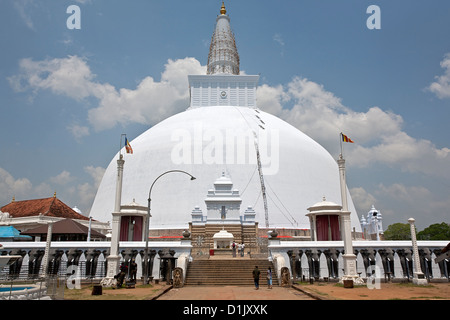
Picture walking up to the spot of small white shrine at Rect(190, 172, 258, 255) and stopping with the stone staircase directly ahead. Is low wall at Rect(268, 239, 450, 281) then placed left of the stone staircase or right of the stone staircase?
left

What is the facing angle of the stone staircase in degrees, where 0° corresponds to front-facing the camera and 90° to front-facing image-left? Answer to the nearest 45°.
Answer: approximately 0°

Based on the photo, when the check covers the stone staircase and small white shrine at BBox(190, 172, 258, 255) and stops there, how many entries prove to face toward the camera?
2

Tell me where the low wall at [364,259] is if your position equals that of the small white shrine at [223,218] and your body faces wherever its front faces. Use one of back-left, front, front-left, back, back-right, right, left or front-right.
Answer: front-left

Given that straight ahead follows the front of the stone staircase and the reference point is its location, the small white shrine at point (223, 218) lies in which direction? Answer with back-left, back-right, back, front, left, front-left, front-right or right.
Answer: back

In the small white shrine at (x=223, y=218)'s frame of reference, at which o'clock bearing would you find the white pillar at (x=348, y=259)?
The white pillar is roughly at 11 o'clock from the small white shrine.

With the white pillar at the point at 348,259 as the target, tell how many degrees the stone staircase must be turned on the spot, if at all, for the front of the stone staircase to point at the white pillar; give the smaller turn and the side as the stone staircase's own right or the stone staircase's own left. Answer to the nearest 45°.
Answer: approximately 90° to the stone staircase's own left

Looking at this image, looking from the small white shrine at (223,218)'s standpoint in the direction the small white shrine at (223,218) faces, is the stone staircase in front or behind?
in front

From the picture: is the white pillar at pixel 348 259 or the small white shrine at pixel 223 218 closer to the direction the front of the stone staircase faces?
the white pillar
